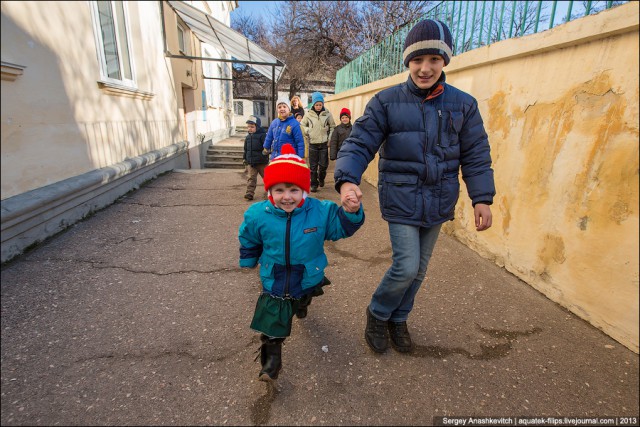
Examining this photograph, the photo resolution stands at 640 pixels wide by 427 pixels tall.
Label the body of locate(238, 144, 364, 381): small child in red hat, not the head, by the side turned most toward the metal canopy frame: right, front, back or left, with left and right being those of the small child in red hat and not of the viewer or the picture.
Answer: back

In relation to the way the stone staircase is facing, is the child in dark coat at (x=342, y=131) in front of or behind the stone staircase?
in front

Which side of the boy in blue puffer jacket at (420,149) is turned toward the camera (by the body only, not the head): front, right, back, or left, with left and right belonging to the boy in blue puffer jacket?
front

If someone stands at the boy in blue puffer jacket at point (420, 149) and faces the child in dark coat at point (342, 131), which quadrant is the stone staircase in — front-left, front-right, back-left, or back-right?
front-left

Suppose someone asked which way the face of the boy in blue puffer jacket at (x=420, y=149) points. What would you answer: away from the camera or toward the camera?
toward the camera

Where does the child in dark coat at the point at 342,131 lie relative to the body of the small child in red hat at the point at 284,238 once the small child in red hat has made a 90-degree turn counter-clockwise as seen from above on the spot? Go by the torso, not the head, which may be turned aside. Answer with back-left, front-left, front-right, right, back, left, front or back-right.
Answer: left

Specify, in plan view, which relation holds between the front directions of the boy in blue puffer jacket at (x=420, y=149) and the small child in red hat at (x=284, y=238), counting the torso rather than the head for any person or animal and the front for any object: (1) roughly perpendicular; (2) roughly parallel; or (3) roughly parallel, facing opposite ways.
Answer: roughly parallel

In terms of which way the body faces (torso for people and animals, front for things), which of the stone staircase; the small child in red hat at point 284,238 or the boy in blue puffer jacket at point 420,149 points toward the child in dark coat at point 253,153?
the stone staircase

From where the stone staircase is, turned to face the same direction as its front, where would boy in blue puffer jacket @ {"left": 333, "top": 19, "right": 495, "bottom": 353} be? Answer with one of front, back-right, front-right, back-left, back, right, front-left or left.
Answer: front

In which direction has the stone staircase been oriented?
toward the camera

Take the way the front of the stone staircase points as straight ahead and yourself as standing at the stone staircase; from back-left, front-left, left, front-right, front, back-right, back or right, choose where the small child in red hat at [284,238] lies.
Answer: front

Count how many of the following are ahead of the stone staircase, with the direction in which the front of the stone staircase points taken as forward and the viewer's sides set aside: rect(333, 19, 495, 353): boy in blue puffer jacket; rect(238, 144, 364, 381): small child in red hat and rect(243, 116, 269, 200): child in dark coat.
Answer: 3

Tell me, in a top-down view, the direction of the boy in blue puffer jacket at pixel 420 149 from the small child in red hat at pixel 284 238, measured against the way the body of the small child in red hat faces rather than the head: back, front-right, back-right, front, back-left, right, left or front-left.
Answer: left

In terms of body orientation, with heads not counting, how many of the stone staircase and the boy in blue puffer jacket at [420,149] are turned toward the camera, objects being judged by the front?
2
